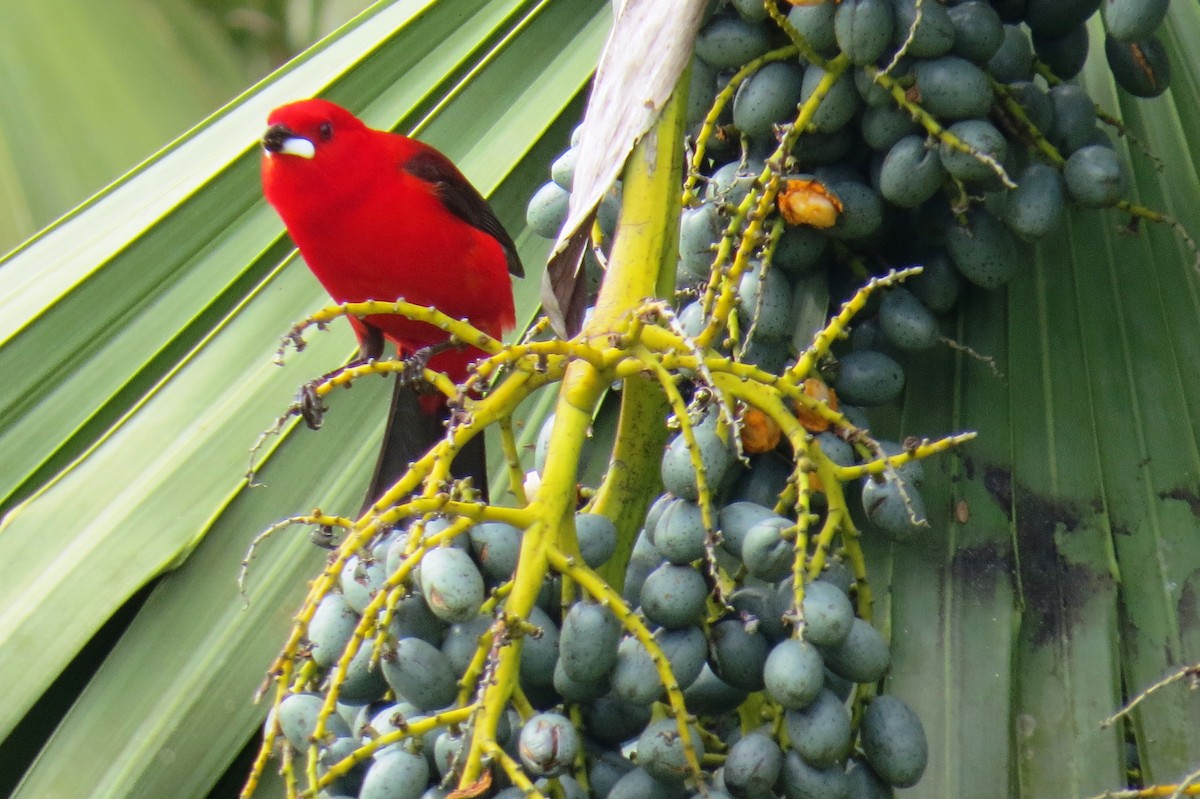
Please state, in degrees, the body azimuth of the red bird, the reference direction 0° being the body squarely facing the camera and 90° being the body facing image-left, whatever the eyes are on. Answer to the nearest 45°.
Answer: approximately 45°

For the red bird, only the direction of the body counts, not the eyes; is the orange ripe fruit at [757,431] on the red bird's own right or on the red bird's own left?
on the red bird's own left

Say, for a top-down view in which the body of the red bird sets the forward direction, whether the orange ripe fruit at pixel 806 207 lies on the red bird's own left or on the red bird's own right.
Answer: on the red bird's own left
